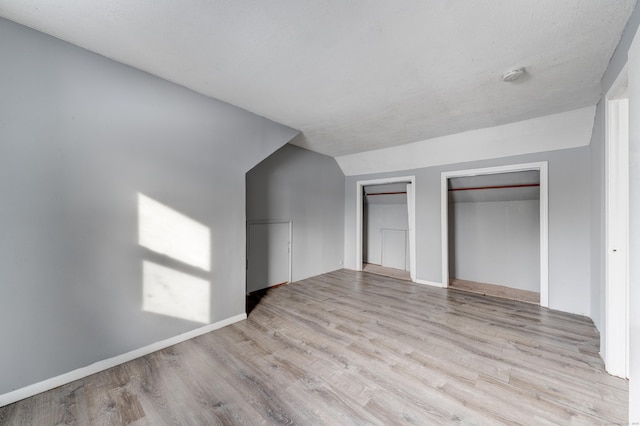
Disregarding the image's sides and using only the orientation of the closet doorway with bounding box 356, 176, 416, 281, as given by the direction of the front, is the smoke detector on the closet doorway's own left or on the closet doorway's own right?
on the closet doorway's own left

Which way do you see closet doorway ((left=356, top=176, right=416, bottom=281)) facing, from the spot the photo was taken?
facing the viewer and to the left of the viewer

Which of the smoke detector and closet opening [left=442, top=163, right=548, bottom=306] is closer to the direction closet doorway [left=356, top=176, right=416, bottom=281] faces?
the smoke detector

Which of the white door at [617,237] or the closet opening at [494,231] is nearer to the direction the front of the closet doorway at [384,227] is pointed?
the white door

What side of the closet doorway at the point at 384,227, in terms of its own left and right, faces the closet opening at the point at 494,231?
left

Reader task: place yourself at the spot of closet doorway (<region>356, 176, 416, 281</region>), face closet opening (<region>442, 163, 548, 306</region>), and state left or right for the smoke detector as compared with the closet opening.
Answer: right

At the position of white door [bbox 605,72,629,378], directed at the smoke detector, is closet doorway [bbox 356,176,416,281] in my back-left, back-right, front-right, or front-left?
front-right

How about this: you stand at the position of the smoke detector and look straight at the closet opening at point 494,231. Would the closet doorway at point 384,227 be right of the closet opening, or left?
left

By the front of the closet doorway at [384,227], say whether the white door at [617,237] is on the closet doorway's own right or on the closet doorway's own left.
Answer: on the closet doorway's own left
